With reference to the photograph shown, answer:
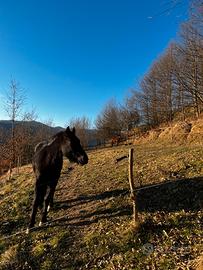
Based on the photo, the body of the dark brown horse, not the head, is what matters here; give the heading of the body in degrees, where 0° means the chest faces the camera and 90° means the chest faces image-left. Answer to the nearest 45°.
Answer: approximately 315°
